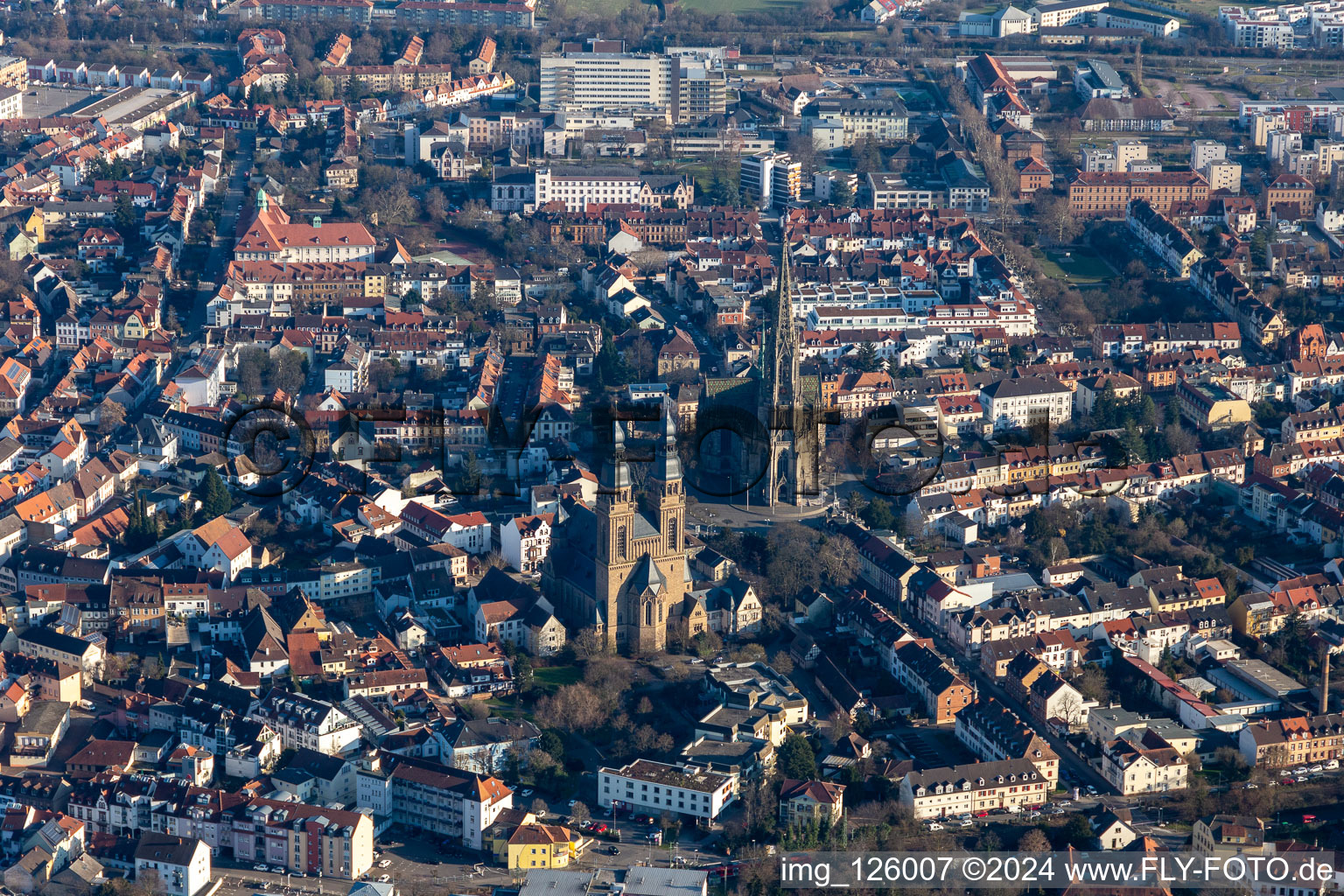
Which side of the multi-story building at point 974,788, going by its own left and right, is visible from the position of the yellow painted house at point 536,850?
right

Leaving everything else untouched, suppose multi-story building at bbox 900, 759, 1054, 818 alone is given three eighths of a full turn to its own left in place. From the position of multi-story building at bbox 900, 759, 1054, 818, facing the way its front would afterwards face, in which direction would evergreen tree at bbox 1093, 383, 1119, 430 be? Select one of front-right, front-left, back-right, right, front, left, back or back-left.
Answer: front-left

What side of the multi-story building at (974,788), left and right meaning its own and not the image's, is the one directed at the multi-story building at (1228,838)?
left

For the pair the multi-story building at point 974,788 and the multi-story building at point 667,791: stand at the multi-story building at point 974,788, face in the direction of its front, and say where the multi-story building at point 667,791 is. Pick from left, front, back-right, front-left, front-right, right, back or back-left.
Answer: right

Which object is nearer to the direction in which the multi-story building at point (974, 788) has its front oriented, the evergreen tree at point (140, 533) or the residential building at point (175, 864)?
the residential building

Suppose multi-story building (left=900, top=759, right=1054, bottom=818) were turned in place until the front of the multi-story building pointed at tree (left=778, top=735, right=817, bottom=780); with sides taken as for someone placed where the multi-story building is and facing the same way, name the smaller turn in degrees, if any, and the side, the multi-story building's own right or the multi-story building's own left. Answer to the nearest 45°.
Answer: approximately 90° to the multi-story building's own right

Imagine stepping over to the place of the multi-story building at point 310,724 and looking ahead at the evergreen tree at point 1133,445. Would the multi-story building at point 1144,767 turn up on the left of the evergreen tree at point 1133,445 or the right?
right

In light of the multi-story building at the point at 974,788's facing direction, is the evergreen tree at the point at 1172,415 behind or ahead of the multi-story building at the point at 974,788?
behind

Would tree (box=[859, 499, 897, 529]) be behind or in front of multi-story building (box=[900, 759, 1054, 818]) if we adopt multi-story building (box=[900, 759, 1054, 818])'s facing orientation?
behind

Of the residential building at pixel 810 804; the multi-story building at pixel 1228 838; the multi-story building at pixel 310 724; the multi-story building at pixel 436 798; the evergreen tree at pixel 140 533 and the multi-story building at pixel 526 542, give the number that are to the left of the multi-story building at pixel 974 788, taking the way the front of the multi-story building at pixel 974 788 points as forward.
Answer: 1

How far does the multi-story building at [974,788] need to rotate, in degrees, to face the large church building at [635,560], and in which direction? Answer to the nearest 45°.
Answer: approximately 135° to its right

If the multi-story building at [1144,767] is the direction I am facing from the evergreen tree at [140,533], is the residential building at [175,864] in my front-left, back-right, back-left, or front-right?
front-right

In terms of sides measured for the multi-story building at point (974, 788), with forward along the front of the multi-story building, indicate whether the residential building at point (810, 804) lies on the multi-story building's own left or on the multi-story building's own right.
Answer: on the multi-story building's own right

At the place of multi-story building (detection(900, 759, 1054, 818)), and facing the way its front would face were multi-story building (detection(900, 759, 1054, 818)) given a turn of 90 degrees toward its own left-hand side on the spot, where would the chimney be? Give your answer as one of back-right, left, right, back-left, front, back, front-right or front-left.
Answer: front-left

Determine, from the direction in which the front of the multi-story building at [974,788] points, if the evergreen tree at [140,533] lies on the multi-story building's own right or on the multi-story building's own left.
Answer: on the multi-story building's own right

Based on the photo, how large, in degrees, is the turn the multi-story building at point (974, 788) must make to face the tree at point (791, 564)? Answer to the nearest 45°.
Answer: approximately 135° to its right

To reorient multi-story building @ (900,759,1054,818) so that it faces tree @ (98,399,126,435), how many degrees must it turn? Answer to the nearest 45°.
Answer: approximately 135° to its right

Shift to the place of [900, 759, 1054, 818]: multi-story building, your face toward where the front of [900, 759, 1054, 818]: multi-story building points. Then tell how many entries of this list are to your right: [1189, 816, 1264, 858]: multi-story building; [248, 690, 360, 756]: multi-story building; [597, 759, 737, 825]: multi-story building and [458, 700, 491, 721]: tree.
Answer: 3

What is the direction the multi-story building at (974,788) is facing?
toward the camera
